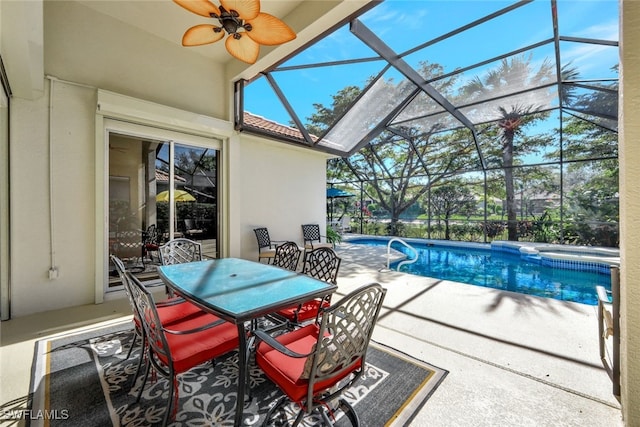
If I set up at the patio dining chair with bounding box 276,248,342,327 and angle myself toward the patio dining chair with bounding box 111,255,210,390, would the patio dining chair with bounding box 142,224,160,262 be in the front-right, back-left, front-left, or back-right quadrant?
front-right

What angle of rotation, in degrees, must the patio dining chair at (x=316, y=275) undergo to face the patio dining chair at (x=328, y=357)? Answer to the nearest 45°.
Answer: approximately 45° to its left

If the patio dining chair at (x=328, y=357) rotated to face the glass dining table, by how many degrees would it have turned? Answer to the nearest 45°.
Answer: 0° — it already faces it

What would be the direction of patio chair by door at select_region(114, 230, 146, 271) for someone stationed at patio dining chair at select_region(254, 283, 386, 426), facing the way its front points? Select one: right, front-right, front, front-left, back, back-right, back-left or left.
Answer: front

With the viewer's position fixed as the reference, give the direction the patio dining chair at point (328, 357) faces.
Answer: facing away from the viewer and to the left of the viewer

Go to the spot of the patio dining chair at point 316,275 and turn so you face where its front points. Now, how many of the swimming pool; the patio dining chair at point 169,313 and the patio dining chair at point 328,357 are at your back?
1

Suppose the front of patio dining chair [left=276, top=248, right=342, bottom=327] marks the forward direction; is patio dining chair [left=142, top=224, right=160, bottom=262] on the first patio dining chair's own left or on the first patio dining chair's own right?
on the first patio dining chair's own right

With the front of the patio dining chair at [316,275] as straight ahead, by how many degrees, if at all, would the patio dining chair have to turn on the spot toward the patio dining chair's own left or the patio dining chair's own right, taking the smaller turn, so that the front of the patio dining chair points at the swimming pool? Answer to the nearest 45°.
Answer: approximately 180°

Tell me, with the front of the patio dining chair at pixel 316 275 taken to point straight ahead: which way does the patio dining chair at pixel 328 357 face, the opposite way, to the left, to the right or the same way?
to the right

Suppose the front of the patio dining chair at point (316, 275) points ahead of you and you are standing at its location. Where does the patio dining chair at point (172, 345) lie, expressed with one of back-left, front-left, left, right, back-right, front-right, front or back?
front
